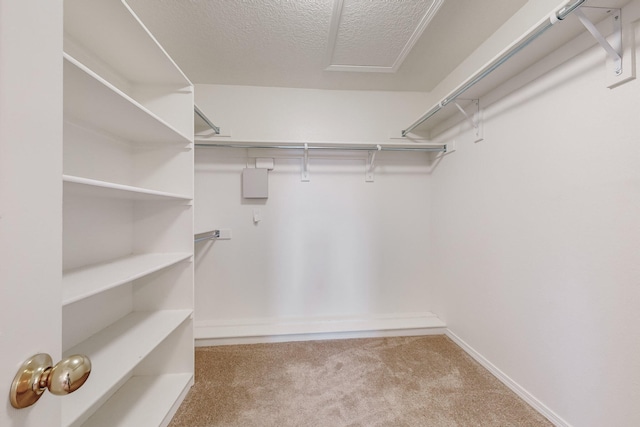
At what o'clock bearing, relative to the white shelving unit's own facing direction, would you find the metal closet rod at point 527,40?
The metal closet rod is roughly at 12 o'clock from the white shelving unit.

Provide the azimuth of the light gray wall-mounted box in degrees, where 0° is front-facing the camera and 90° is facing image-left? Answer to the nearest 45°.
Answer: approximately 0°

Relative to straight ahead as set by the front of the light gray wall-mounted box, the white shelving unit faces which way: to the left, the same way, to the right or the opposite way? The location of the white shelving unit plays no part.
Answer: to the left

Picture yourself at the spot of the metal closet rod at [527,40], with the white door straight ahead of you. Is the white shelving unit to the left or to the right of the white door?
right

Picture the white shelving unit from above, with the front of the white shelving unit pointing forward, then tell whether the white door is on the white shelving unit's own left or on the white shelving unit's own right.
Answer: on the white shelving unit's own right

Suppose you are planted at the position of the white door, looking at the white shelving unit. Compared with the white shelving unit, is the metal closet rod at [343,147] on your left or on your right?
right

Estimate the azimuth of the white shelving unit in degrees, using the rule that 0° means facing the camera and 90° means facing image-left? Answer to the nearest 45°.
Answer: approximately 315°

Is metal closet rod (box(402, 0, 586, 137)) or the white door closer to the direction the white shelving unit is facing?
the metal closet rod
